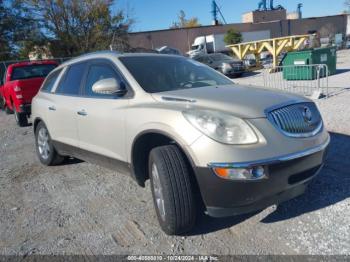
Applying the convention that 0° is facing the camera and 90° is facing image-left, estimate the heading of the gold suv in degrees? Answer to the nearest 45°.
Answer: approximately 315°

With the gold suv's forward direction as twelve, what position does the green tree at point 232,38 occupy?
The green tree is roughly at 8 o'clock from the gold suv.

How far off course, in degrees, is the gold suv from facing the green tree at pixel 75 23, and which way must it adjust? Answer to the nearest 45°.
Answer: approximately 135° to its left

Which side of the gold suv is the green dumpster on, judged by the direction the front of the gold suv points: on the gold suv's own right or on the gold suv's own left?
on the gold suv's own left

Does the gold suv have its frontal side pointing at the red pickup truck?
no

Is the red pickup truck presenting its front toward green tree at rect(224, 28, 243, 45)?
no

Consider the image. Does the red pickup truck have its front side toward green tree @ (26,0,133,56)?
yes

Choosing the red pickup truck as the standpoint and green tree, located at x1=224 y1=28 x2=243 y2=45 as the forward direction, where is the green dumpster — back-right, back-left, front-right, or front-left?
front-right

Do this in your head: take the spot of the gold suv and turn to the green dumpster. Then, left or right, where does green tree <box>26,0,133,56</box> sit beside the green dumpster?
left

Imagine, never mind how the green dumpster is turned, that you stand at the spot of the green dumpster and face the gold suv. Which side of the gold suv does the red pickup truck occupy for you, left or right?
right

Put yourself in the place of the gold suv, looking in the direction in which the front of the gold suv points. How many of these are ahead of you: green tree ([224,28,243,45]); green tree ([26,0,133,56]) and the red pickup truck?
0
